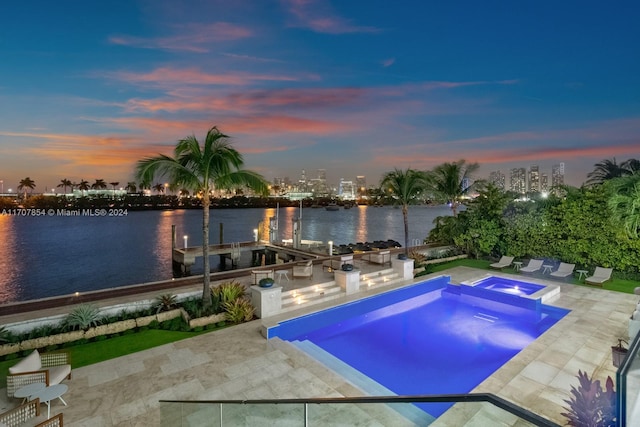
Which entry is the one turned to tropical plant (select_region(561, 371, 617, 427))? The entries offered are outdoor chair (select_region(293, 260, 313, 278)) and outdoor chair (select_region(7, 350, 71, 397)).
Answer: outdoor chair (select_region(7, 350, 71, 397))

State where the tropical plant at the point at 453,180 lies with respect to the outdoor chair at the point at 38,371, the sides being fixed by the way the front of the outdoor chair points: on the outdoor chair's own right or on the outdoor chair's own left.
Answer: on the outdoor chair's own left

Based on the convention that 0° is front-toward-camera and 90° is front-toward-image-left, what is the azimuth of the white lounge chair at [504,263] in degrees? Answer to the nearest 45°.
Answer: approximately 45°

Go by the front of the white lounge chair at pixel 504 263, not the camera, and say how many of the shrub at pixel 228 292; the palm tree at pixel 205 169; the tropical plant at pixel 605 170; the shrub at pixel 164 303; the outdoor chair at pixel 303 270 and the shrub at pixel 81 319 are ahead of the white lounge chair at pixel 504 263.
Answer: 5

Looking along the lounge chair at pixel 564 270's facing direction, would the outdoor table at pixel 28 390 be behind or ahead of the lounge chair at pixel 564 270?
ahead

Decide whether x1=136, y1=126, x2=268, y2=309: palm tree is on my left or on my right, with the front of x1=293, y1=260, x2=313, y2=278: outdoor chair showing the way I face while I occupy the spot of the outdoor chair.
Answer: on my left
